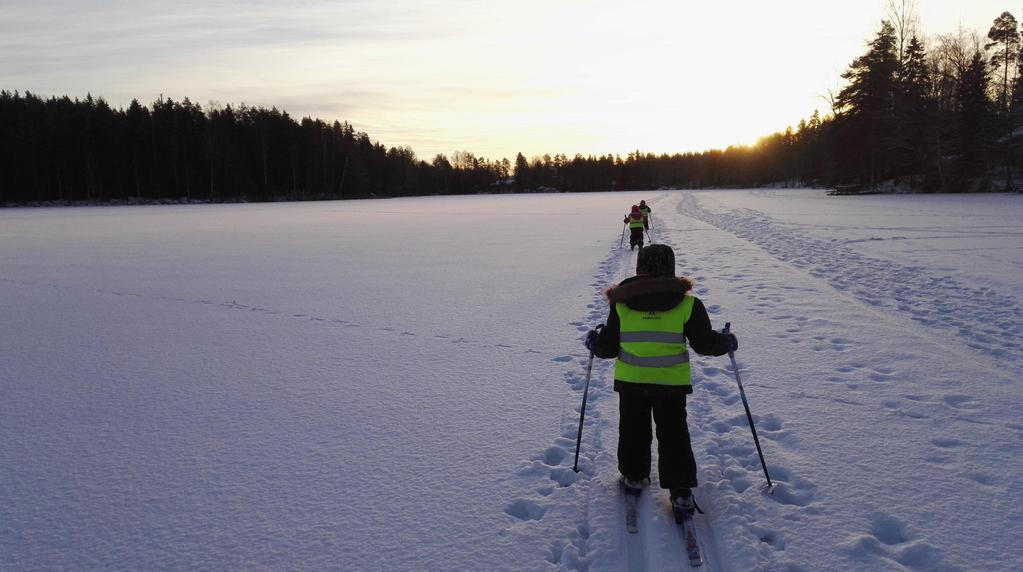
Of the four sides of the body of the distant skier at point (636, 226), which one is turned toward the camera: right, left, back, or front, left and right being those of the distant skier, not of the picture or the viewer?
back
